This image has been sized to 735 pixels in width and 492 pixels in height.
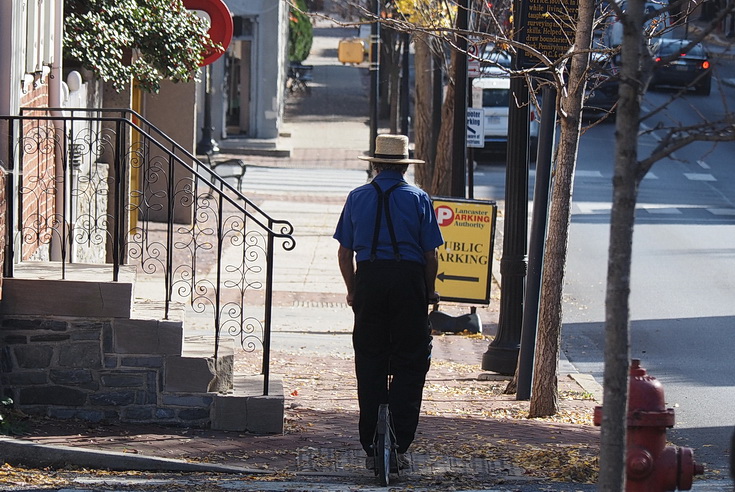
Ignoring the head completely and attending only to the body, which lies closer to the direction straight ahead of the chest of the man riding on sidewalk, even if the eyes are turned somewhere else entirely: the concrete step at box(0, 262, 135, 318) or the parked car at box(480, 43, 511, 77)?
the parked car

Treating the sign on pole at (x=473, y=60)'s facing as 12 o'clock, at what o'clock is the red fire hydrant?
The red fire hydrant is roughly at 12 o'clock from the sign on pole.

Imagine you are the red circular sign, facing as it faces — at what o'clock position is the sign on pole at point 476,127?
The sign on pole is roughly at 8 o'clock from the red circular sign.

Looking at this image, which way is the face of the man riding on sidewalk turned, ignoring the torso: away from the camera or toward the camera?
away from the camera

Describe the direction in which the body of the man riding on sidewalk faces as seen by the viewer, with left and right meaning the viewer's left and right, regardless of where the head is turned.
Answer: facing away from the viewer
